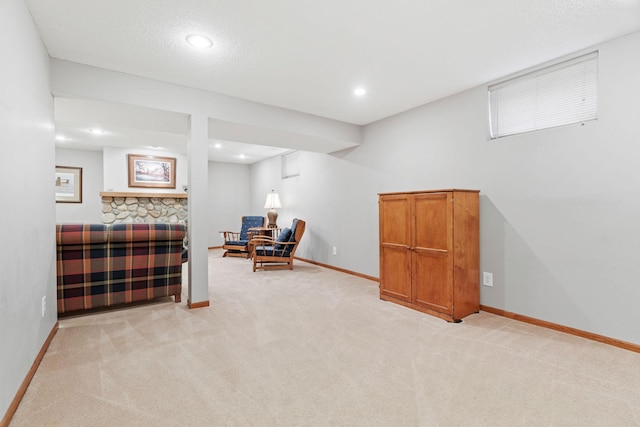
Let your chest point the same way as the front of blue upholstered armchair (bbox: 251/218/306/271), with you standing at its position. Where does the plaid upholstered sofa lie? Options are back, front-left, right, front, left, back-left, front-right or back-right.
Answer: front-left

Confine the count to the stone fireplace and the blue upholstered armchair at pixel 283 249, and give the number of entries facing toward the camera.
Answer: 1

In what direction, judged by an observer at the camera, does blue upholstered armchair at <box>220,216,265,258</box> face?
facing the viewer and to the left of the viewer

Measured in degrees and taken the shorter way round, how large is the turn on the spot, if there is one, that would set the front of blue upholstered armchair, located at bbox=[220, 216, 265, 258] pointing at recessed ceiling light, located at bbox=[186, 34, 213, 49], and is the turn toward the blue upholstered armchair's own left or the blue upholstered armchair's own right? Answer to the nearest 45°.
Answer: approximately 45° to the blue upholstered armchair's own left

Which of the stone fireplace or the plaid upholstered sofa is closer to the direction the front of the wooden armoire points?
the plaid upholstered sofa

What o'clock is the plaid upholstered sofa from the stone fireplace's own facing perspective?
The plaid upholstered sofa is roughly at 12 o'clock from the stone fireplace.

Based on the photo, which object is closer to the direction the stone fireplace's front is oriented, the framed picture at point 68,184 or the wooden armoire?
the wooden armoire

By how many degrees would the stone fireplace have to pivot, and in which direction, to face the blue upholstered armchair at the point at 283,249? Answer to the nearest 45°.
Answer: approximately 45° to its left

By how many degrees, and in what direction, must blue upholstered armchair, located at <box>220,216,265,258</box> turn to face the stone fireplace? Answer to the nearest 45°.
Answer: approximately 45° to its right

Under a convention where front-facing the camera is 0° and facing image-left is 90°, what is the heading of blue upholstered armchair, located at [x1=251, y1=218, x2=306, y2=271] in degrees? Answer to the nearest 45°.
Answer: approximately 90°

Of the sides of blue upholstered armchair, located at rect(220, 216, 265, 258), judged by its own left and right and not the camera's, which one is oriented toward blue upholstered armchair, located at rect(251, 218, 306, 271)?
left

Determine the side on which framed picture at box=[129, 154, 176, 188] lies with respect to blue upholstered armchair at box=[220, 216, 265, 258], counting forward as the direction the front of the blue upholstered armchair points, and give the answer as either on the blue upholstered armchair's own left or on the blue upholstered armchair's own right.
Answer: on the blue upholstered armchair's own right
